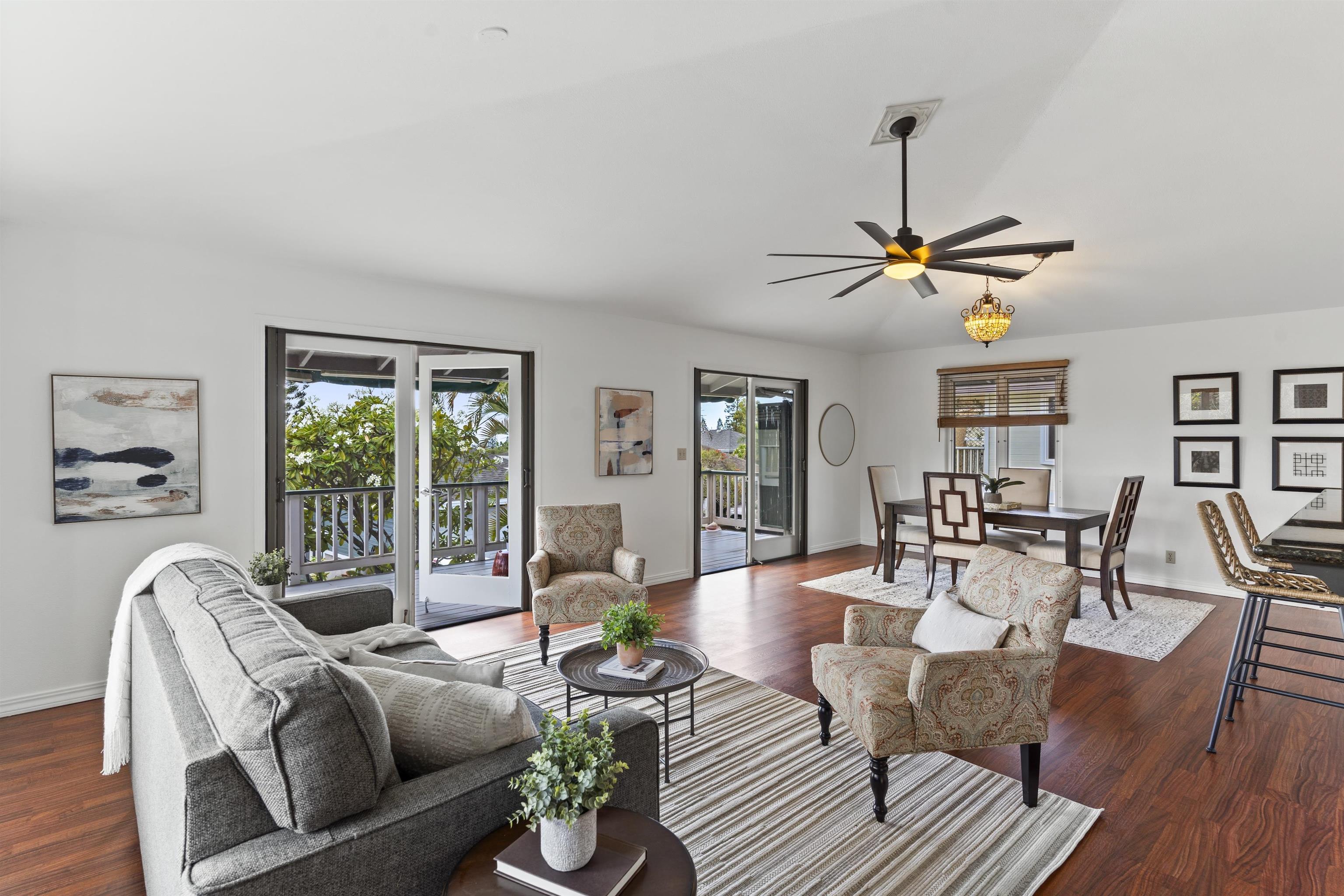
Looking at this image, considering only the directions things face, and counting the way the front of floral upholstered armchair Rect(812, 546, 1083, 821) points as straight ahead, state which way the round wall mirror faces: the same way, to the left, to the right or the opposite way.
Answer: to the left

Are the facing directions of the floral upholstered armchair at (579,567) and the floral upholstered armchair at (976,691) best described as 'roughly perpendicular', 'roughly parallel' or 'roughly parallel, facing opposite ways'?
roughly perpendicular

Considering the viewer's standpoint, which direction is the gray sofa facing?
facing away from the viewer and to the right of the viewer

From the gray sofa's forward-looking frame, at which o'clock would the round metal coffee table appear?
The round metal coffee table is roughly at 12 o'clock from the gray sofa.

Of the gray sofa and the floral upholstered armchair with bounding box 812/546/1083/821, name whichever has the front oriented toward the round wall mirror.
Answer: the gray sofa

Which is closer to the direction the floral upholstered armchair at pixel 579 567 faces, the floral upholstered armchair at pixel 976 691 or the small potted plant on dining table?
the floral upholstered armchair

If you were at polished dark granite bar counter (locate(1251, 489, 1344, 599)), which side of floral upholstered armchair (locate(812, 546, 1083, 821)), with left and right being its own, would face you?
back

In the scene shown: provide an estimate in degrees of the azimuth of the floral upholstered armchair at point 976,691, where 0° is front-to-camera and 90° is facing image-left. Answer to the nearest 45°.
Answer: approximately 45°

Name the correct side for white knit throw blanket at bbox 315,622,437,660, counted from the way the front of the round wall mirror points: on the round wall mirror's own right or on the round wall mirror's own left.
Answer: on the round wall mirror's own right

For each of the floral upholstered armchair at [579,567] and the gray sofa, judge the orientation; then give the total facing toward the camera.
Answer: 1
